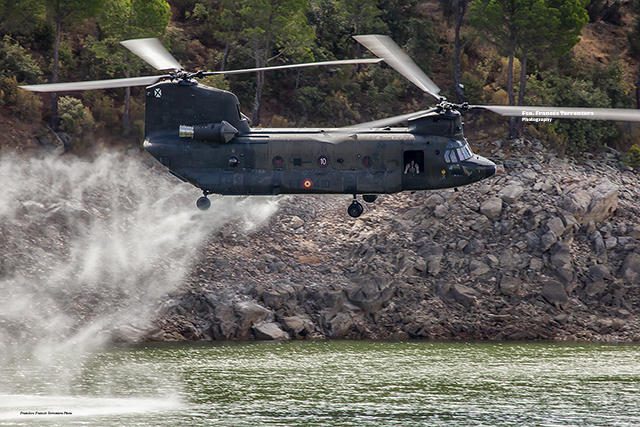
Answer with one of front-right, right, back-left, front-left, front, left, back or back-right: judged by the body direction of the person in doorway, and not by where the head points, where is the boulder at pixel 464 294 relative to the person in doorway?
back

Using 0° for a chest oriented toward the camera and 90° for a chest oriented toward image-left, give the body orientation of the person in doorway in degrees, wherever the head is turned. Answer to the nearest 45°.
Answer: approximately 0°

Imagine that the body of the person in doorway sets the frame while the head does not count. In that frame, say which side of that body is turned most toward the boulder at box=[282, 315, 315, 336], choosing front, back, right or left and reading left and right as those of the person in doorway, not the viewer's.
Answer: back

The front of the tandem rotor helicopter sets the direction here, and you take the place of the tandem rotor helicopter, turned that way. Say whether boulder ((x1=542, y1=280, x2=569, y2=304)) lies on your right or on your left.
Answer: on your left

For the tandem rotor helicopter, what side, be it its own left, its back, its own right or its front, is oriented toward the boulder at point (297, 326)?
left

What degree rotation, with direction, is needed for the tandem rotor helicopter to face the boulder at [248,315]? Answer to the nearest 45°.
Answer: approximately 90° to its left

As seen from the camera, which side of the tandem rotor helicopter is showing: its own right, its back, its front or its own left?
right

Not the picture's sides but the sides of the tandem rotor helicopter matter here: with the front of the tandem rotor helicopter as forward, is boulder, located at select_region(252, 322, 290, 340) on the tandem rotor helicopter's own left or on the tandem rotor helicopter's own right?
on the tandem rotor helicopter's own left
